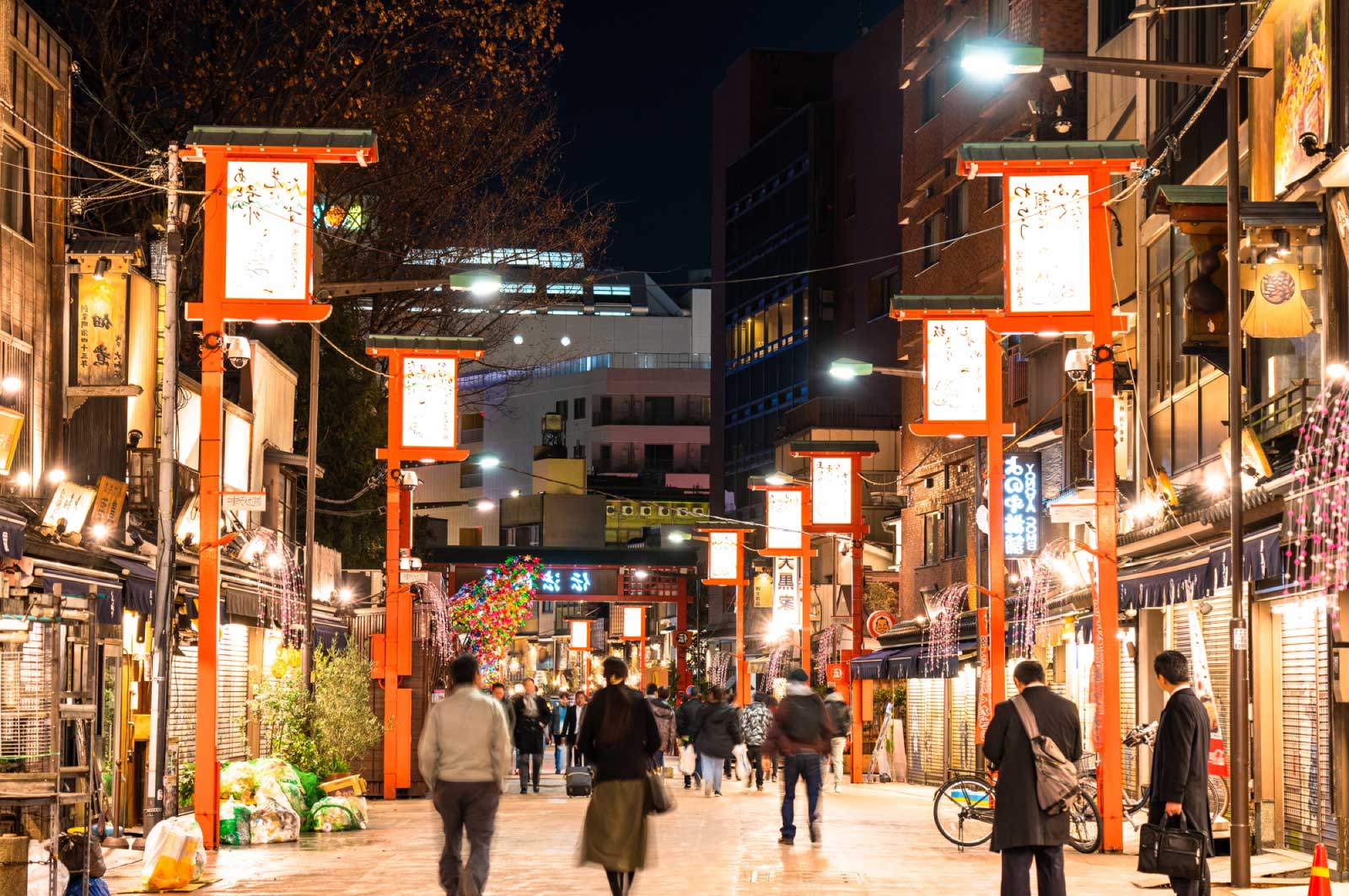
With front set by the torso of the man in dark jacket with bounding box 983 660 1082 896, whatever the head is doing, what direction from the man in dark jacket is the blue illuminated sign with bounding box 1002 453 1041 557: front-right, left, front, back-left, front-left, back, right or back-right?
front

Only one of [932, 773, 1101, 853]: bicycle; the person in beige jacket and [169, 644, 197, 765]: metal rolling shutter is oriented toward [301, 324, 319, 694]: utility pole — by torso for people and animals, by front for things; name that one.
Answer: the person in beige jacket

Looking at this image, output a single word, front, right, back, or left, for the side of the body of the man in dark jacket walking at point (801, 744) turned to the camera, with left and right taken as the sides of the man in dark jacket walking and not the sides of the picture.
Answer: back

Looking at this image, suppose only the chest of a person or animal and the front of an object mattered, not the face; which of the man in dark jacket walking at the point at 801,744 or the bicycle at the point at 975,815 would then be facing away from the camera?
the man in dark jacket walking

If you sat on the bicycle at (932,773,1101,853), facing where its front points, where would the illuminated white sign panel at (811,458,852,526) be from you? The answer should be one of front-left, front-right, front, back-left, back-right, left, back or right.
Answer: left

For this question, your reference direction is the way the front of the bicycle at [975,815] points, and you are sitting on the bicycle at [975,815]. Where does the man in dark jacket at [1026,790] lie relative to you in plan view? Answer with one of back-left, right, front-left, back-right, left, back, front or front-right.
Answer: right

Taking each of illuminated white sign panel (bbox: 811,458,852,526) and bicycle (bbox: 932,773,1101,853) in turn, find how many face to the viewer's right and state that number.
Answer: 1

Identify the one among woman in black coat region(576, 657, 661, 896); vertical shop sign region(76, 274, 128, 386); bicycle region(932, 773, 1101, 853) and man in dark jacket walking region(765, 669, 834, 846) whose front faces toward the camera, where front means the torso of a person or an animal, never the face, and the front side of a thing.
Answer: the vertical shop sign

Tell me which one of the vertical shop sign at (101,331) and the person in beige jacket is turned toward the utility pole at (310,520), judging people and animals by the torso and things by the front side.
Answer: the person in beige jacket

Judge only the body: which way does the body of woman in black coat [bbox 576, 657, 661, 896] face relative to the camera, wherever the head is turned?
away from the camera

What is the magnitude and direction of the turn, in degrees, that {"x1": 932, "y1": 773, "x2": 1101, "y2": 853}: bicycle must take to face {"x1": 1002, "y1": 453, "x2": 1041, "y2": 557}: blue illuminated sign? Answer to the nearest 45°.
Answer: approximately 90° to its left

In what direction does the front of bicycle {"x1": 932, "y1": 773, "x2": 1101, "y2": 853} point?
to the viewer's right

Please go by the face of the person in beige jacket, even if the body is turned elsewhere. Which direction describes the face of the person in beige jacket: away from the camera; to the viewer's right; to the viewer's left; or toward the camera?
away from the camera

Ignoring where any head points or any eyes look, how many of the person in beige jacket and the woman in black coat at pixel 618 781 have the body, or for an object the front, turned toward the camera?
0

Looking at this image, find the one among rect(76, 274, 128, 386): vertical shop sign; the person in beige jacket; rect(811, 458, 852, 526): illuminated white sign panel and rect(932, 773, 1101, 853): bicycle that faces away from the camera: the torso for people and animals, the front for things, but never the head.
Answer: the person in beige jacket

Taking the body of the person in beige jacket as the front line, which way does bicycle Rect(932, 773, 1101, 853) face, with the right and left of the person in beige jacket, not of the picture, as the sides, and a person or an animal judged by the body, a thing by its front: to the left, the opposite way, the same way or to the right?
to the right

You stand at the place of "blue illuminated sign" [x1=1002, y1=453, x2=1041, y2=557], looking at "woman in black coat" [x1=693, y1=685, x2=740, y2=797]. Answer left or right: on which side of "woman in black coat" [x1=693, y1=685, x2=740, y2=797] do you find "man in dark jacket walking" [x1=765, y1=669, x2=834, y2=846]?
left

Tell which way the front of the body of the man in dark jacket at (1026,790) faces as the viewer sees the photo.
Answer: away from the camera
